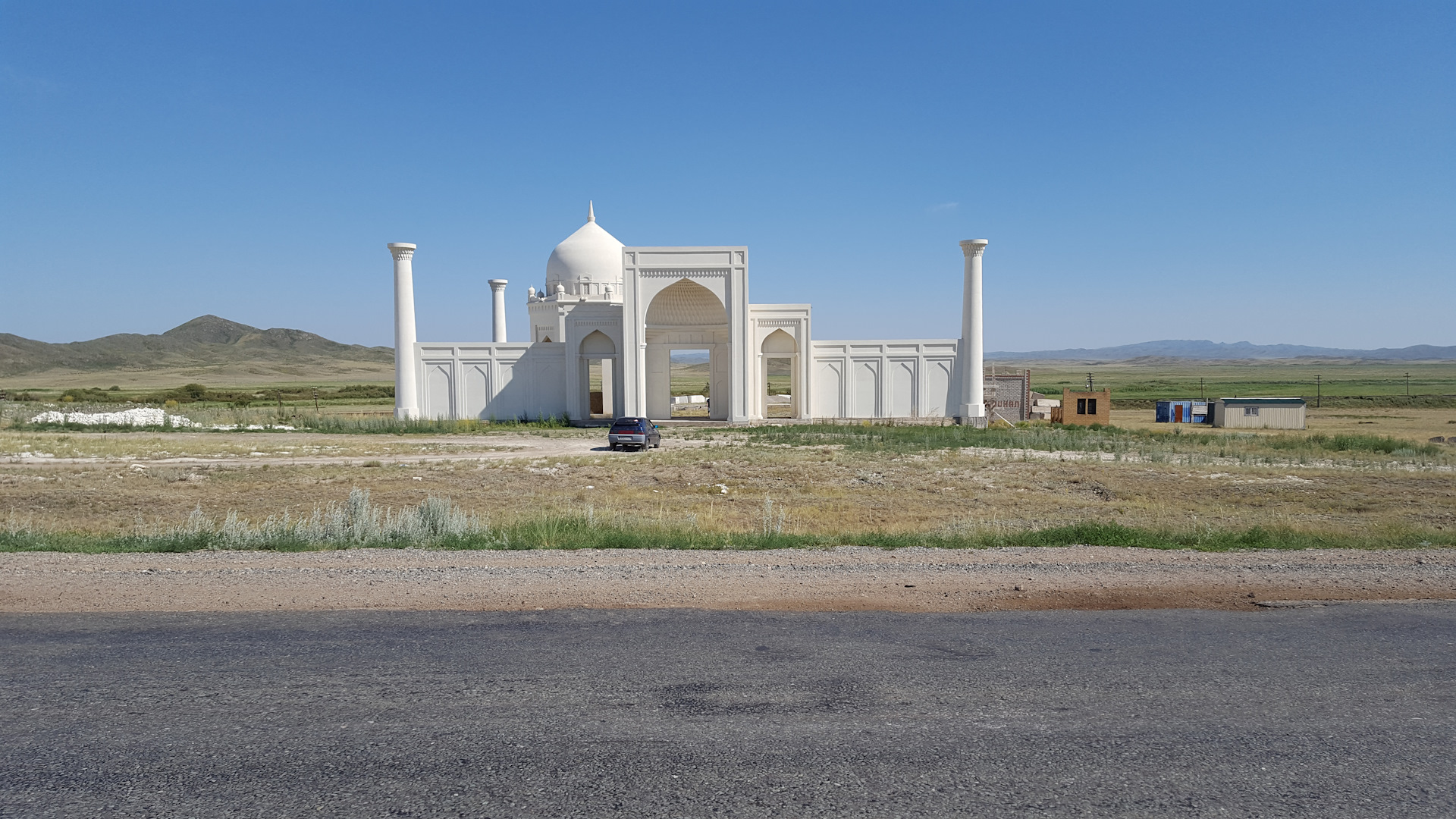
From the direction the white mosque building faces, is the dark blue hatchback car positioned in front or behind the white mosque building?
in front

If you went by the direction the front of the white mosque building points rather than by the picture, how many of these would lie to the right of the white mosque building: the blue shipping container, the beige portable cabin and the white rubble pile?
1

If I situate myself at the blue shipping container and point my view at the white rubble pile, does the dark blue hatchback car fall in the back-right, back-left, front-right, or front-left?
front-left

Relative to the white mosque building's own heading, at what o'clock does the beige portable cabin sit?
The beige portable cabin is roughly at 9 o'clock from the white mosque building.

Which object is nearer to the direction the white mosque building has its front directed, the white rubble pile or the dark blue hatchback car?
the dark blue hatchback car

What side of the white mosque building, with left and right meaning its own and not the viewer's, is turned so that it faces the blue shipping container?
left

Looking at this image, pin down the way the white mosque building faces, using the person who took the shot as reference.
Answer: facing the viewer

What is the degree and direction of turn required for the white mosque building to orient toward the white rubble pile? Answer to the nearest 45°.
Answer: approximately 90° to its right

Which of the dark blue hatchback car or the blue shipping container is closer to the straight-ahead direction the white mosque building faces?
the dark blue hatchback car

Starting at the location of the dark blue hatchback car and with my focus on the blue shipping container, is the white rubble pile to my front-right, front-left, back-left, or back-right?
back-left

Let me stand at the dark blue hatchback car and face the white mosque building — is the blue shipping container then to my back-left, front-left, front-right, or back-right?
front-right
